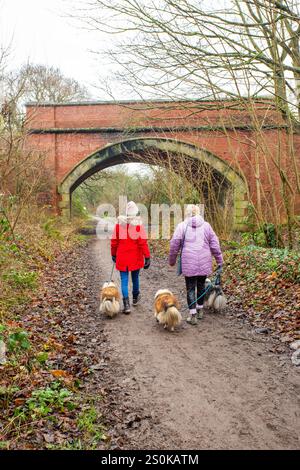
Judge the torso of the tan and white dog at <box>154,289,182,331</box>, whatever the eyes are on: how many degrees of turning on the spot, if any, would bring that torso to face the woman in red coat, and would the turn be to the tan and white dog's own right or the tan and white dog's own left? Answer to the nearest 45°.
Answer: approximately 45° to the tan and white dog's own left

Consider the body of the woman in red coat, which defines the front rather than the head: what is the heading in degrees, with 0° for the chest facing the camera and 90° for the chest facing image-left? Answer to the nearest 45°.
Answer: approximately 180°

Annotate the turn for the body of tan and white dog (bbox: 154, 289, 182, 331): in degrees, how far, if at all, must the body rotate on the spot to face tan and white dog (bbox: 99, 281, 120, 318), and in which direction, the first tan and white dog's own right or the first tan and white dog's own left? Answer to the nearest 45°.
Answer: approximately 45° to the first tan and white dog's own left

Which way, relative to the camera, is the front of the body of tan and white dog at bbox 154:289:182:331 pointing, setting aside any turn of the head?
away from the camera

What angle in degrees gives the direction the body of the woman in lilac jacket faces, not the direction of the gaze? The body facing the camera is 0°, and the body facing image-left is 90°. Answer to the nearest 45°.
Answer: approximately 180°

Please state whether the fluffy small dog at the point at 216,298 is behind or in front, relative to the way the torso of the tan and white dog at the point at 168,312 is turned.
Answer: in front

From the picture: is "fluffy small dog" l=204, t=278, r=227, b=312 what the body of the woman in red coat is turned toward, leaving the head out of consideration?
no

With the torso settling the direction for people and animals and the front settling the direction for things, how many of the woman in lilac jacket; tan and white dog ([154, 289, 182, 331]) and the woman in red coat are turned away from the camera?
3

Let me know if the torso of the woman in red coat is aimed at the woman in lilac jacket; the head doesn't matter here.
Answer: no

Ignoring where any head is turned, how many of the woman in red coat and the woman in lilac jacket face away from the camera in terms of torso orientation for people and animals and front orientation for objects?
2

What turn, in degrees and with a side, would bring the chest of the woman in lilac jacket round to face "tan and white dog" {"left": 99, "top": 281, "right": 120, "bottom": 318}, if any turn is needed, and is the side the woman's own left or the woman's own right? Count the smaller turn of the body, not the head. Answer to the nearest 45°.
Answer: approximately 90° to the woman's own left

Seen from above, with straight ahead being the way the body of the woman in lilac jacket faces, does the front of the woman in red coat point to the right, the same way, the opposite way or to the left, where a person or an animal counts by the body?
the same way

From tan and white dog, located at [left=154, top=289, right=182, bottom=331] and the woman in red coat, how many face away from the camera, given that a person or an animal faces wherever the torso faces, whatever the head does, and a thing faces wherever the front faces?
2
